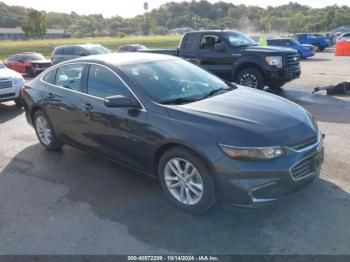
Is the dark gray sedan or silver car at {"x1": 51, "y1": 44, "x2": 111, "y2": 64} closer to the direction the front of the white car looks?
the dark gray sedan

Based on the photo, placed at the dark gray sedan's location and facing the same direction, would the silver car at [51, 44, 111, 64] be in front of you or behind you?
behind

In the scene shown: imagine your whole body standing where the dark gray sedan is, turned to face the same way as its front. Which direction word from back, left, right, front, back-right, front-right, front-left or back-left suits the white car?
back

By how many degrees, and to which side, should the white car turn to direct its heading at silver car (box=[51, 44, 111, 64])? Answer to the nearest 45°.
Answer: approximately 135° to its left

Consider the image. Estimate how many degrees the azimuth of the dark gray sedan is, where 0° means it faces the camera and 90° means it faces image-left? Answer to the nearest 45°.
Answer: approximately 315°

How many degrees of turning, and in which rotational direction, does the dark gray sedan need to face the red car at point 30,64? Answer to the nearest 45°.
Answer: approximately 180°
